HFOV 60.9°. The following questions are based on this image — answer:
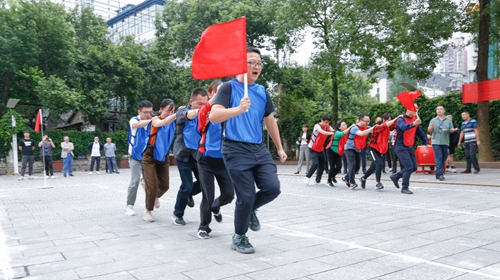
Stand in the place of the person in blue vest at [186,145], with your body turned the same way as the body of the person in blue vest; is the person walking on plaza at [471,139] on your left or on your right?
on your left

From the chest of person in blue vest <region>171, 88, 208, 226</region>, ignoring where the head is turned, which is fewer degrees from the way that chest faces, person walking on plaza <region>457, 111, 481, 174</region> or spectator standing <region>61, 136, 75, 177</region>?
the person walking on plaza

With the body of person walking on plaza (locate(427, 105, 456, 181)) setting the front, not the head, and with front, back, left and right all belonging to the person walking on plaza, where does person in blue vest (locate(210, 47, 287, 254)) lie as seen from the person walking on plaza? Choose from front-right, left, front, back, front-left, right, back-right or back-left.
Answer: front

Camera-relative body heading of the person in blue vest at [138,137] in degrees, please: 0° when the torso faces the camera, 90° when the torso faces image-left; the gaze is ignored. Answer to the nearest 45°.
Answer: approximately 315°

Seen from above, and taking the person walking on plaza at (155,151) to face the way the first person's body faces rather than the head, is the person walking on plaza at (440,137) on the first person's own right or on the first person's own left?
on the first person's own left

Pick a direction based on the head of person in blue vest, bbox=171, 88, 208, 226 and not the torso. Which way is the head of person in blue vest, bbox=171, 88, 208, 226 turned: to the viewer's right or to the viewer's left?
to the viewer's right

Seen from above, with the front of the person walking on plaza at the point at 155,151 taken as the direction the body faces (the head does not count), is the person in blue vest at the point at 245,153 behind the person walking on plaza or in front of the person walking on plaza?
in front

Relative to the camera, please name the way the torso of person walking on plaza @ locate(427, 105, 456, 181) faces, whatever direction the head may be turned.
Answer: toward the camera

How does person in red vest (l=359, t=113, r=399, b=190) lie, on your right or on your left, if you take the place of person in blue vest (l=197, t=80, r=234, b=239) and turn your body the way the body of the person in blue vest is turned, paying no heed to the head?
on your left

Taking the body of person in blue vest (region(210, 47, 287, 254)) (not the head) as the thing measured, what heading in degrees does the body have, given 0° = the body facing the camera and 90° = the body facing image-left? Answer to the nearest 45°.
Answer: approximately 315°

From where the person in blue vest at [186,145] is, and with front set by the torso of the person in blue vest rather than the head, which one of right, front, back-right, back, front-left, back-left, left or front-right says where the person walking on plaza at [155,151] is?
back

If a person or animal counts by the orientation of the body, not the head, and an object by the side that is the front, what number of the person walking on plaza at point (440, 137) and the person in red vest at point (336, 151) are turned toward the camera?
1

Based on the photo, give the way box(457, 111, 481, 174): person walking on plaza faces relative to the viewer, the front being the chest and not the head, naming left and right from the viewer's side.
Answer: facing the viewer and to the left of the viewer

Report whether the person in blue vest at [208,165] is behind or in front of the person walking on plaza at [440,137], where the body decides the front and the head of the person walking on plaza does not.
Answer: in front
